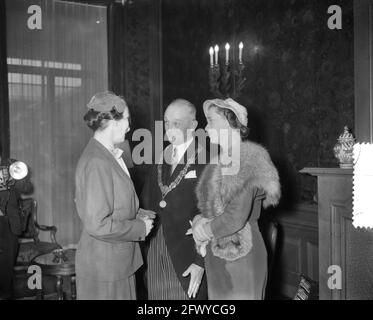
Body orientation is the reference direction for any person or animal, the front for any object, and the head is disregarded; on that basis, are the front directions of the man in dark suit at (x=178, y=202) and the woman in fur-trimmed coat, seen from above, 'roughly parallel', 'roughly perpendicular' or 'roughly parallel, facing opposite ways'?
roughly parallel

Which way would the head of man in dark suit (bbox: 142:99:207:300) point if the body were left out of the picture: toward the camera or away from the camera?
toward the camera

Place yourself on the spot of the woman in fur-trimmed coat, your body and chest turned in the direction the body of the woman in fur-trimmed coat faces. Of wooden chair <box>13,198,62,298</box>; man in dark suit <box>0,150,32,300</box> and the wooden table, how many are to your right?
3

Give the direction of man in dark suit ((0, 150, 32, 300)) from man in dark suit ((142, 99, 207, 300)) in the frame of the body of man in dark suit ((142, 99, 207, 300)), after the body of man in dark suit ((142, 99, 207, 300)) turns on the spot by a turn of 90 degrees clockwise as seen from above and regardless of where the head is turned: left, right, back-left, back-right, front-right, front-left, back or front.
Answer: front

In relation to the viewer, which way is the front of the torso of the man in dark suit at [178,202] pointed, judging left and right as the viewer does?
facing the viewer and to the left of the viewer

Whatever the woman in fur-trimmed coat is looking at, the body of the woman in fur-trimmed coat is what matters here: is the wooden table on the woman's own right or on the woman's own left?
on the woman's own right

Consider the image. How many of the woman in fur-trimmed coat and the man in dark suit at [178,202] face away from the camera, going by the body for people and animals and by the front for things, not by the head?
0

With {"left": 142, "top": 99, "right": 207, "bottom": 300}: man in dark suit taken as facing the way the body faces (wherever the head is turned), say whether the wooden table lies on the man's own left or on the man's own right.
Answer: on the man's own right

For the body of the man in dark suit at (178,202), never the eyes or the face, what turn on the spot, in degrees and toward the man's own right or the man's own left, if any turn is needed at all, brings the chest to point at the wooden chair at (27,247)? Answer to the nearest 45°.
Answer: approximately 90° to the man's own right

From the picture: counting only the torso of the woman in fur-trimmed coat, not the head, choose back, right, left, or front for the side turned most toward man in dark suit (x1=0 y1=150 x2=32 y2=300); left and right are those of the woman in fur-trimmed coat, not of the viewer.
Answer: right
